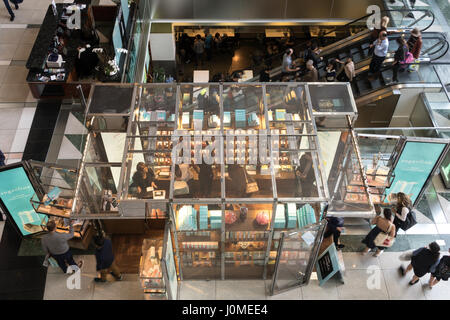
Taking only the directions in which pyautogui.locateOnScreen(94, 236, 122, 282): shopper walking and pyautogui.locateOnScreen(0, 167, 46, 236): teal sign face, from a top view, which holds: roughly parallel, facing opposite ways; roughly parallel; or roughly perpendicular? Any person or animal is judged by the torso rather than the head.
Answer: roughly perpendicular

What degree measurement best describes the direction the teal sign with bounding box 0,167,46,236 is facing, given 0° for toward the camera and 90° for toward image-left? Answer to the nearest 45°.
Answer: approximately 0°

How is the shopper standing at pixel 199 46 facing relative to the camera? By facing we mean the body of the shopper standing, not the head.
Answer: away from the camera
